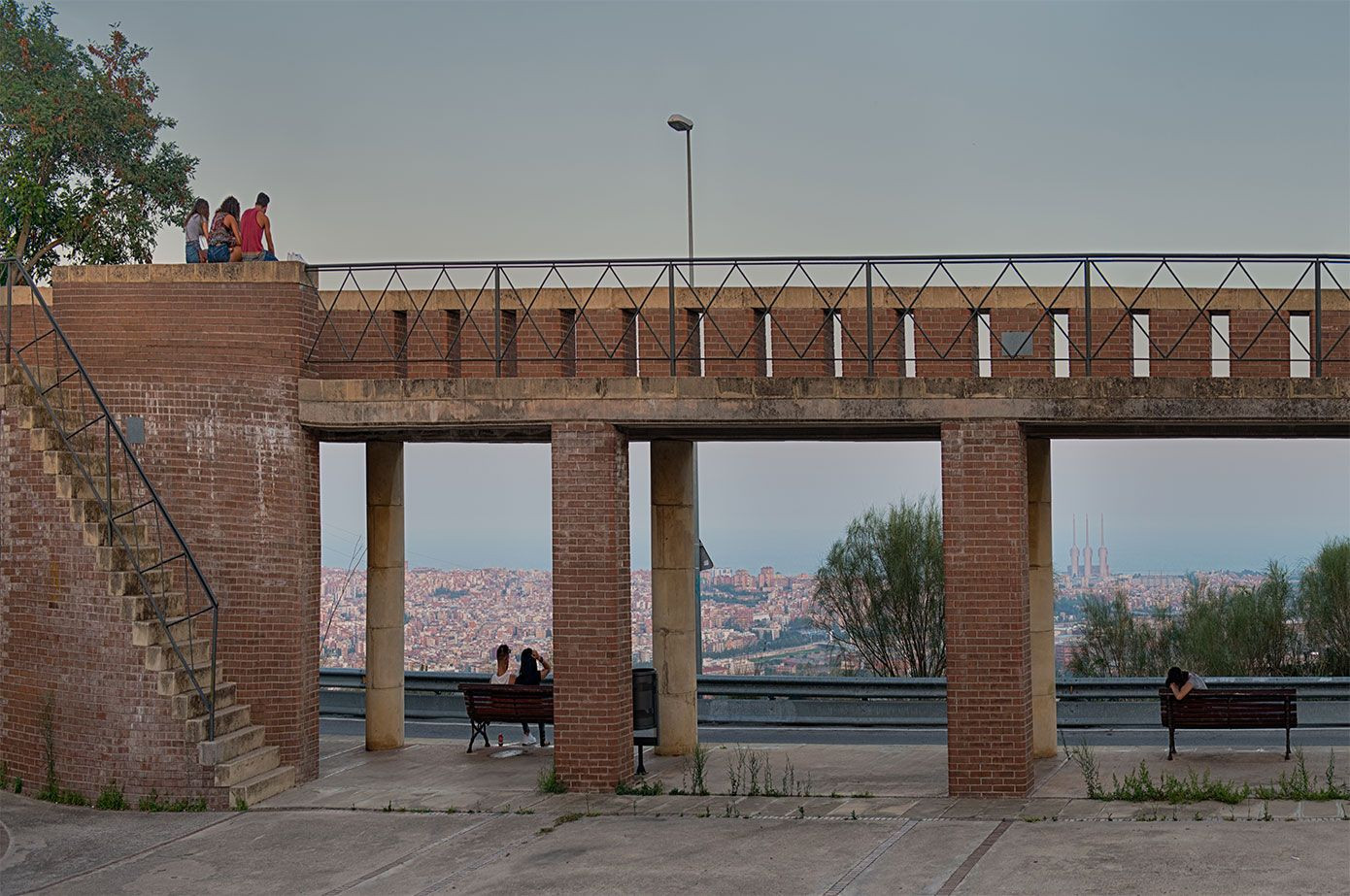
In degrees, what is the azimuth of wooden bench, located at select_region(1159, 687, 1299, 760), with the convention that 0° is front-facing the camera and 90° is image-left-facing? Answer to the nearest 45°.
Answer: approximately 180°

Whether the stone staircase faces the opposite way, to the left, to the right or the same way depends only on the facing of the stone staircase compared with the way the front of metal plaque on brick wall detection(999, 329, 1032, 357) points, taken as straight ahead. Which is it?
to the left

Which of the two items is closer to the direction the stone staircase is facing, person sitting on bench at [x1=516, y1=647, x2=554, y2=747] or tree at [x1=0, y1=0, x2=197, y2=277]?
the person sitting on bench

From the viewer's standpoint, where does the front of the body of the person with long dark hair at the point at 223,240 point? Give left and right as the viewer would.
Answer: facing away from the viewer and to the right of the viewer

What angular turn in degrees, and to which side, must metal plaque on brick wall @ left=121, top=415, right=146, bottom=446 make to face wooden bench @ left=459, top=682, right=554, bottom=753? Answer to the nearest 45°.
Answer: approximately 90° to its left

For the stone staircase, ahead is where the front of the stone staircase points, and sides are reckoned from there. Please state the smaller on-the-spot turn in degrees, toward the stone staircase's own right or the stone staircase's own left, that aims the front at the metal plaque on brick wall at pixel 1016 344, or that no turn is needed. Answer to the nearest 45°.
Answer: approximately 45° to the stone staircase's own left

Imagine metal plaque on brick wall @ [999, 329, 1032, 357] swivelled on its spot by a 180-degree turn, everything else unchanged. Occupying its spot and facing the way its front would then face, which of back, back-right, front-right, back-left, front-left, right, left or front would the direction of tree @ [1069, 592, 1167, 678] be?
front

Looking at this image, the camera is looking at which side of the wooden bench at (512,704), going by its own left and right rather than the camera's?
back

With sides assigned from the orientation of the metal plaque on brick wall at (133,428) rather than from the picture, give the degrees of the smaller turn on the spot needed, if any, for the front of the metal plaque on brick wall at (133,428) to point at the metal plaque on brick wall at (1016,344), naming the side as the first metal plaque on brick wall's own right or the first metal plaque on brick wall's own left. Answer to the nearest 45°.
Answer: approximately 90° to the first metal plaque on brick wall's own left
